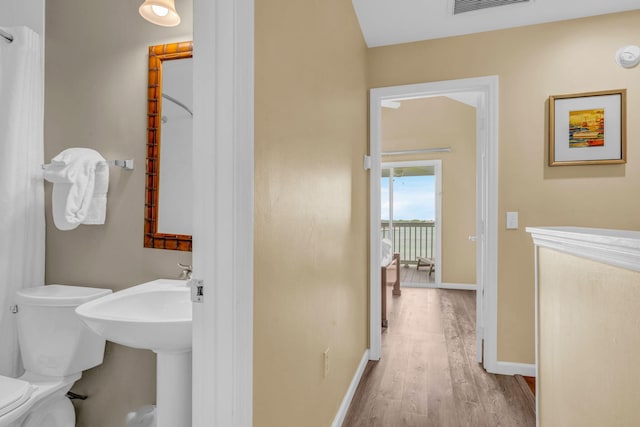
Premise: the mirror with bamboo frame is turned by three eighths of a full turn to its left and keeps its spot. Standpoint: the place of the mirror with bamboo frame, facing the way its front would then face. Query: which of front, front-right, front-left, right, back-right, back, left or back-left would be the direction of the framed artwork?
front

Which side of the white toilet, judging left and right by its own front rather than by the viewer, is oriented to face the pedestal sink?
left

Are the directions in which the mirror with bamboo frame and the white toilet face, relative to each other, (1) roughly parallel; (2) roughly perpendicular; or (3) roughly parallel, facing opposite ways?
roughly parallel
